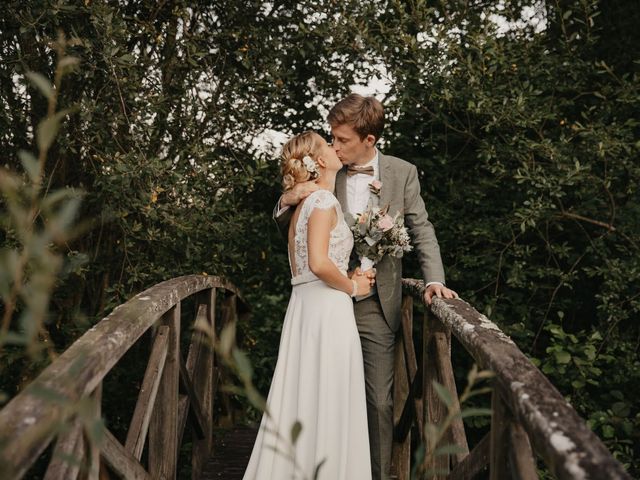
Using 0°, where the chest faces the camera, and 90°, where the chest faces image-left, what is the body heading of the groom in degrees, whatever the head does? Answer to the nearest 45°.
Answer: approximately 45°

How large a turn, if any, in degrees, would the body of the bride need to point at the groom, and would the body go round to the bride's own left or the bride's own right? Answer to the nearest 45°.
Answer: approximately 45° to the bride's own left

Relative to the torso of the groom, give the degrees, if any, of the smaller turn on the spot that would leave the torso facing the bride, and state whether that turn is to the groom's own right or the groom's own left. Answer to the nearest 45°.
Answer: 0° — they already face them

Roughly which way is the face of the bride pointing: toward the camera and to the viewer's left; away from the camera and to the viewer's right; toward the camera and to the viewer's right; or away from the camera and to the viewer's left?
away from the camera and to the viewer's right

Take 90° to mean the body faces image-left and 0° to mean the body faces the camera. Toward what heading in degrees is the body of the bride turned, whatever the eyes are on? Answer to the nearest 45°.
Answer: approximately 270°
